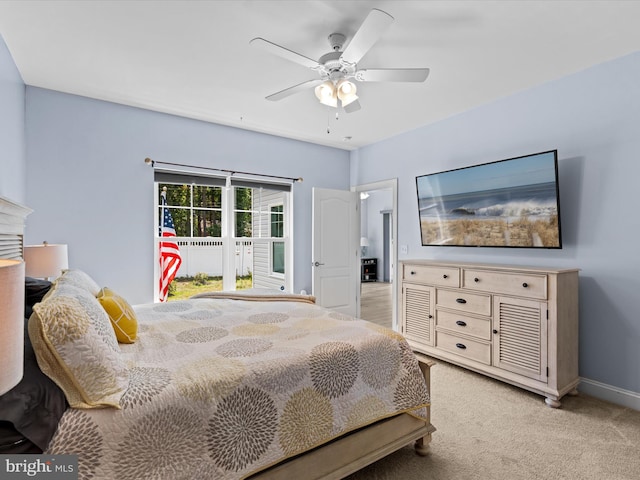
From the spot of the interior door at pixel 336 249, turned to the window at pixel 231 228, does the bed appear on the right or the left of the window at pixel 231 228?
left

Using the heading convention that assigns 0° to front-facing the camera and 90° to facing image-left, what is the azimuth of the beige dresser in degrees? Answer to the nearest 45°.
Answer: approximately 45°
